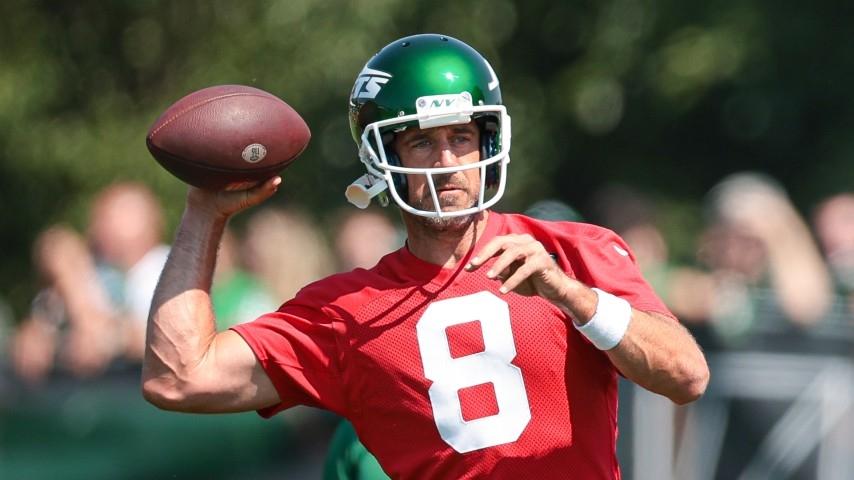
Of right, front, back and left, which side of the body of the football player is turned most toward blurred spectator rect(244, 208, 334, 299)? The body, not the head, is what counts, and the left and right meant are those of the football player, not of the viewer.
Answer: back

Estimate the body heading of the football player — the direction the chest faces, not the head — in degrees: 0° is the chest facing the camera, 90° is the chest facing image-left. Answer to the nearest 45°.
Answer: approximately 0°

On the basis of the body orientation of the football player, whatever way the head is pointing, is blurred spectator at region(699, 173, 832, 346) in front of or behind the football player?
behind

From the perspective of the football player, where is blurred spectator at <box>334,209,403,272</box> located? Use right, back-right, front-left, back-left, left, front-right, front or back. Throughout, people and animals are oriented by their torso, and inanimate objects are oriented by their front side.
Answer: back

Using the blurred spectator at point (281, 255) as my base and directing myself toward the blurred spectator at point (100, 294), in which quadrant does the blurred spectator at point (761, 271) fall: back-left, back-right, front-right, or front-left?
back-left

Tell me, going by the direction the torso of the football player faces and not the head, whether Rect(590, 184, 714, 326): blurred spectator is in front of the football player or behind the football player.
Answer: behind

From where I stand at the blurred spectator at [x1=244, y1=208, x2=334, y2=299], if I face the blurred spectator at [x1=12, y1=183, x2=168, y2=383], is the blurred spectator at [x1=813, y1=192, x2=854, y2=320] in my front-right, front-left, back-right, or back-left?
back-left

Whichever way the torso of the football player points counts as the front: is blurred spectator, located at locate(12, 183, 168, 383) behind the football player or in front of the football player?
behind

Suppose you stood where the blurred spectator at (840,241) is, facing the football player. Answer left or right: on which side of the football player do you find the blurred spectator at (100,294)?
right
